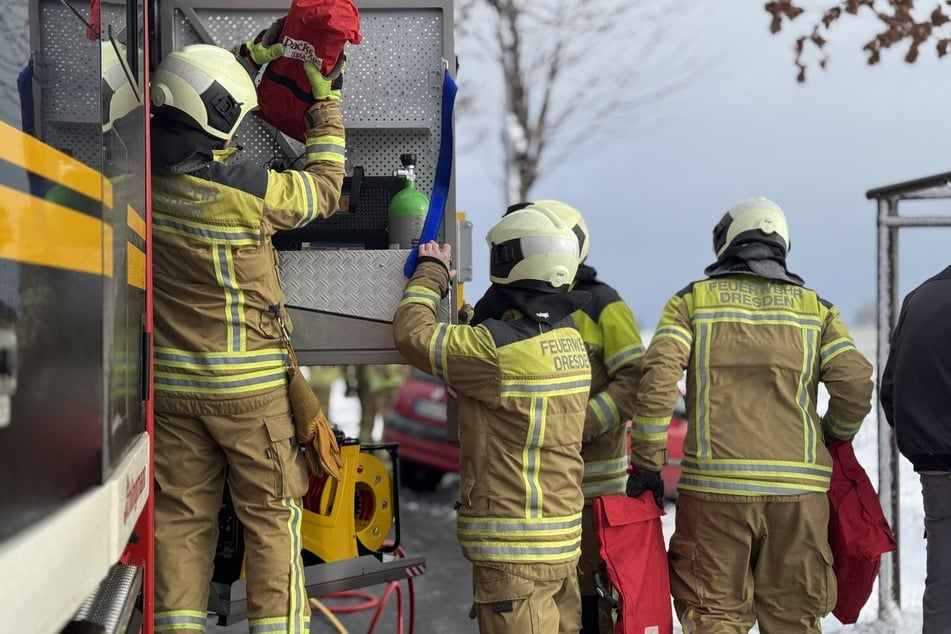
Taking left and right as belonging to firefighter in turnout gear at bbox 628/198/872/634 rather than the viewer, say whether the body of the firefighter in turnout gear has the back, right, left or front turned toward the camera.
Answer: back

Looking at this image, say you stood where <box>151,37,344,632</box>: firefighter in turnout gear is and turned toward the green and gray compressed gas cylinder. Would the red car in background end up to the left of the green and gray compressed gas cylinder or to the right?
left

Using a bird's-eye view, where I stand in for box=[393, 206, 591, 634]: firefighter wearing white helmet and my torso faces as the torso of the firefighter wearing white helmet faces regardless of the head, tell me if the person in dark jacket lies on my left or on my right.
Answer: on my right

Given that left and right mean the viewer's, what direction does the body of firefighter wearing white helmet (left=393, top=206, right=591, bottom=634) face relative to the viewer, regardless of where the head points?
facing away from the viewer and to the left of the viewer

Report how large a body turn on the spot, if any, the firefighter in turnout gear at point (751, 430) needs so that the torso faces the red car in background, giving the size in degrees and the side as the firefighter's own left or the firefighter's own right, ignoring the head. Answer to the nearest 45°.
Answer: approximately 45° to the firefighter's own left

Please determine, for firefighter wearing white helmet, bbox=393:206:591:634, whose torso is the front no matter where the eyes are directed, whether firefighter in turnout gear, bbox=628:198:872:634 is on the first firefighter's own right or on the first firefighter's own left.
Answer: on the first firefighter's own right
